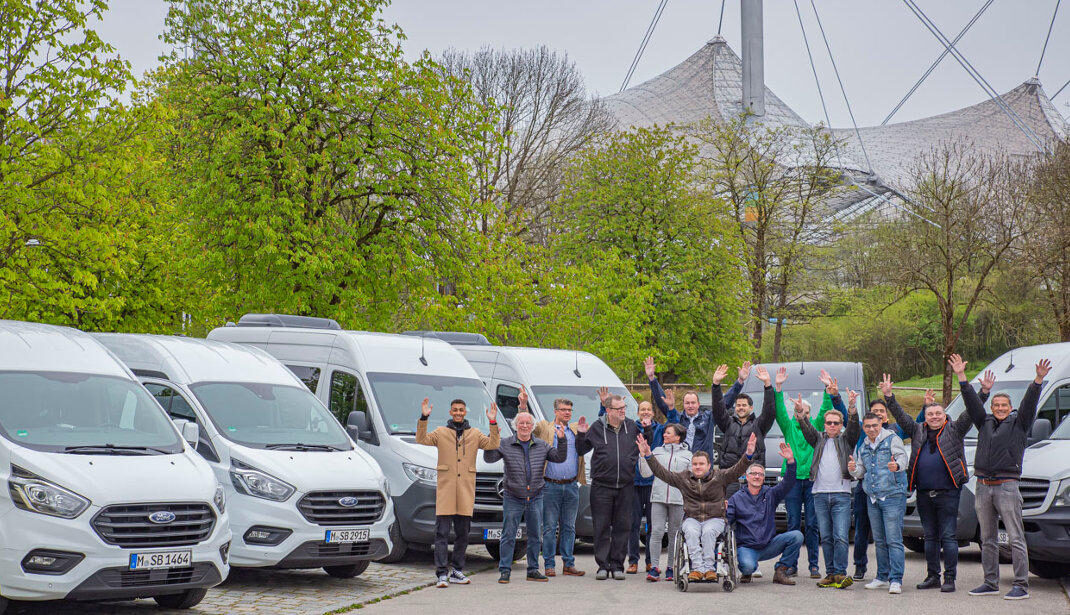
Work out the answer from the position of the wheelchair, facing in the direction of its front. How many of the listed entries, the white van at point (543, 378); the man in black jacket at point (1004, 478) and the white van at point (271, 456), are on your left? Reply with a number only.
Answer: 1

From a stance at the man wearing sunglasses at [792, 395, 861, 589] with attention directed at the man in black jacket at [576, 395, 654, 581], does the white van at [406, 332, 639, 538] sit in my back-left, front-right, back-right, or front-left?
front-right

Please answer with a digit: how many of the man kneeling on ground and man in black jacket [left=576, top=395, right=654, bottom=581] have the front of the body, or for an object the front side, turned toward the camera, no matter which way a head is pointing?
2

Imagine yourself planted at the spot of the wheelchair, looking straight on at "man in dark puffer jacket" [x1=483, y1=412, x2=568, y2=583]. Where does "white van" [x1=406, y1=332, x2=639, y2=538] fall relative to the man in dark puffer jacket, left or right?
right

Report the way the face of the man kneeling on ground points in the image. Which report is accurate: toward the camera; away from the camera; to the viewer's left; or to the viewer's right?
toward the camera

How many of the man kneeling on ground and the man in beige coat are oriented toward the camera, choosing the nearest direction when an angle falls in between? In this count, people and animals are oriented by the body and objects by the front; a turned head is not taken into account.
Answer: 2

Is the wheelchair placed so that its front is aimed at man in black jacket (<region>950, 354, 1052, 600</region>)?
no

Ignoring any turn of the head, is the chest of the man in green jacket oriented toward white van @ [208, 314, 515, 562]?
no

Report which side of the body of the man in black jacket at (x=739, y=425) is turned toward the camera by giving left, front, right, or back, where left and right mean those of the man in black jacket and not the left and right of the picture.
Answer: front

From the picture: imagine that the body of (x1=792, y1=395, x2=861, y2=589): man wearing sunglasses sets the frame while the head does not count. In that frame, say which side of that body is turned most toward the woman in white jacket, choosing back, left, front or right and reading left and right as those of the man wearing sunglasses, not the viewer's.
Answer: right

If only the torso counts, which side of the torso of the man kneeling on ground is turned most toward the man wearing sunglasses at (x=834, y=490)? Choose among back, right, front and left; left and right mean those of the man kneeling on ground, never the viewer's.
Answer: left

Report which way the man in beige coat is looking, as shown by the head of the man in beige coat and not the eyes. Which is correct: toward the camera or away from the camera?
toward the camera

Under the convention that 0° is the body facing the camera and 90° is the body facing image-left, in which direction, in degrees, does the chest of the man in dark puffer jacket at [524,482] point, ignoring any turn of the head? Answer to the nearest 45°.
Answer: approximately 0°

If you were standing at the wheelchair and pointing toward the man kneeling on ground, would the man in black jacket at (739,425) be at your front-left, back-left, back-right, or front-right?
front-left

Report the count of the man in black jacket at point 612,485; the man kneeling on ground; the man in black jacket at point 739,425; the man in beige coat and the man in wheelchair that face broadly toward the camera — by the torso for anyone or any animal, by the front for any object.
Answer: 5

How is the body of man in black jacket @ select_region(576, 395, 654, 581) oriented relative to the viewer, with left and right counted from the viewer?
facing the viewer

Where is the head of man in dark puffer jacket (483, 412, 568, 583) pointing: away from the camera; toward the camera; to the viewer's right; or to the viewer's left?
toward the camera

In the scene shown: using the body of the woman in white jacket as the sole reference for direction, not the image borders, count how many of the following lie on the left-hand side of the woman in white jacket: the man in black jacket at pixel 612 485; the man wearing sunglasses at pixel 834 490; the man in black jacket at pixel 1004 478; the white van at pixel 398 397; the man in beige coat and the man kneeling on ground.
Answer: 3

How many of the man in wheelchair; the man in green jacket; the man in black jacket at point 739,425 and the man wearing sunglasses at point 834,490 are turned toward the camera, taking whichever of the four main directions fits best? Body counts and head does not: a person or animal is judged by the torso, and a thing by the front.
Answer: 4

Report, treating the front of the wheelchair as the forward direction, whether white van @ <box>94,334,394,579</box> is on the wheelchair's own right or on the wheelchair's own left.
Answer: on the wheelchair's own right
